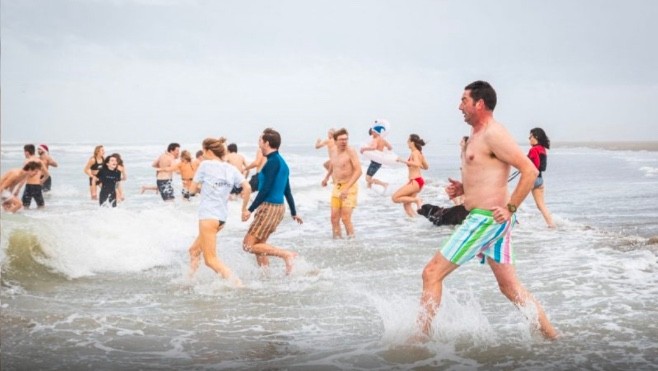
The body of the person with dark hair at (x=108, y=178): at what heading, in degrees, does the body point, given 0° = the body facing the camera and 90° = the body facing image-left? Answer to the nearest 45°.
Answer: approximately 0°

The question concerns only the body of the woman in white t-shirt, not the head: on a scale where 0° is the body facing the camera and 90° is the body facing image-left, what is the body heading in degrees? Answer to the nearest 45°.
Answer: approximately 135°

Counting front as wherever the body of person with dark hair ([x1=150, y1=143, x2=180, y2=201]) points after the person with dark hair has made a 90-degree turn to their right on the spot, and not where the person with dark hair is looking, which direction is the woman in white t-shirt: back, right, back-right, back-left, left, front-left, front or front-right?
front

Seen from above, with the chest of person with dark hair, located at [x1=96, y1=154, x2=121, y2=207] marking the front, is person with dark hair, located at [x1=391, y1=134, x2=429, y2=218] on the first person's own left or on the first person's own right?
on the first person's own left

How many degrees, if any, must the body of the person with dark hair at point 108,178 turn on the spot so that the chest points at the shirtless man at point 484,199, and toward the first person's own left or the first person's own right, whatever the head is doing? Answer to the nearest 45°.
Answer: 0° — they already face them

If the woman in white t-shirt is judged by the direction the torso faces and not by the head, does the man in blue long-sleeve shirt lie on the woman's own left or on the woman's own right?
on the woman's own right

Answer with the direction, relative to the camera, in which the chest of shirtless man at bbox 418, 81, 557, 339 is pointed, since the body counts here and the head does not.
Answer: to the viewer's left

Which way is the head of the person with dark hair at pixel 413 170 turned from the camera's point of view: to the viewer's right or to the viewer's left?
to the viewer's left
